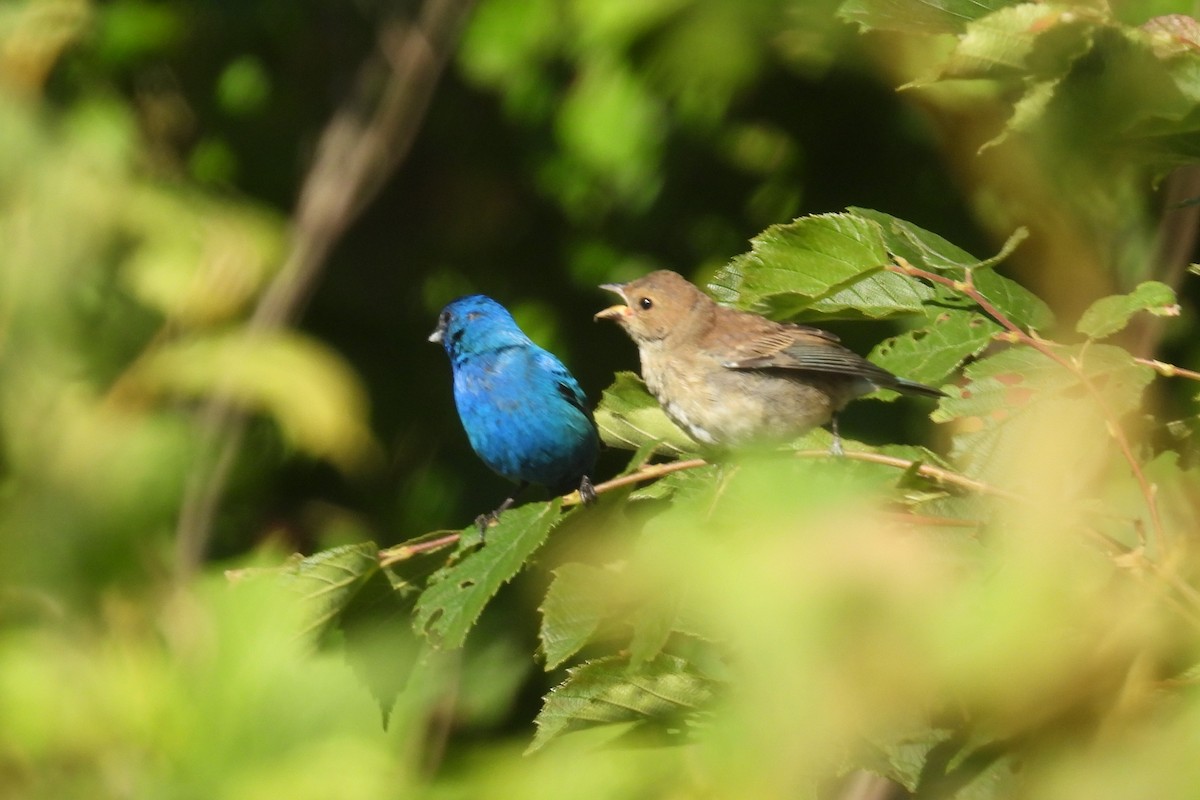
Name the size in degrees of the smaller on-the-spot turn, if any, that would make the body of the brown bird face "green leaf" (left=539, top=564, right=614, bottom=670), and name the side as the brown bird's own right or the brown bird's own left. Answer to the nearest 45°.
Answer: approximately 90° to the brown bird's own left

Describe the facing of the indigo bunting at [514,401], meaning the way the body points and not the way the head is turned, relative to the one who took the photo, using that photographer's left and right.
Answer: facing the viewer and to the left of the viewer

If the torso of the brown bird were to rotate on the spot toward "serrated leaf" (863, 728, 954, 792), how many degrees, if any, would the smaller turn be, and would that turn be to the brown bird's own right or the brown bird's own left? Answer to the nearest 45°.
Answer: approximately 90° to the brown bird's own left

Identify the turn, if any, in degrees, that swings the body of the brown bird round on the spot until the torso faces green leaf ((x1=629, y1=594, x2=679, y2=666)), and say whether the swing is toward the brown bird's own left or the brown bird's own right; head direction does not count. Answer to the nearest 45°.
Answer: approximately 90° to the brown bird's own left

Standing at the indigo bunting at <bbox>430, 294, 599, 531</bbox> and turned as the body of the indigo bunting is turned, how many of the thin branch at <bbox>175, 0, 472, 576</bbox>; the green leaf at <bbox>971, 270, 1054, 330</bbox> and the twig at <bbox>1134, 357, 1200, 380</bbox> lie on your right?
1

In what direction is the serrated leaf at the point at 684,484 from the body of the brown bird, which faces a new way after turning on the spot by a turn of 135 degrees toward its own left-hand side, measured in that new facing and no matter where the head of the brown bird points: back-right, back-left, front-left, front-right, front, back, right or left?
front-right

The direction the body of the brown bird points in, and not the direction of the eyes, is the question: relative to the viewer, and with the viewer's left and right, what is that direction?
facing to the left of the viewer

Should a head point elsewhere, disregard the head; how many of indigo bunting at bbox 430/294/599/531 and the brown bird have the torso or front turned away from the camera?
0
